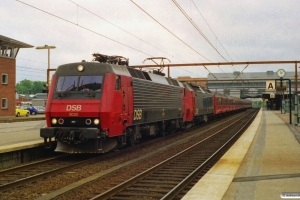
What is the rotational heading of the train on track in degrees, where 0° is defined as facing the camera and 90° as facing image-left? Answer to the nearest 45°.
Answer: approximately 45°

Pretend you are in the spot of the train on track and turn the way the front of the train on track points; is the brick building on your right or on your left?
on your right
